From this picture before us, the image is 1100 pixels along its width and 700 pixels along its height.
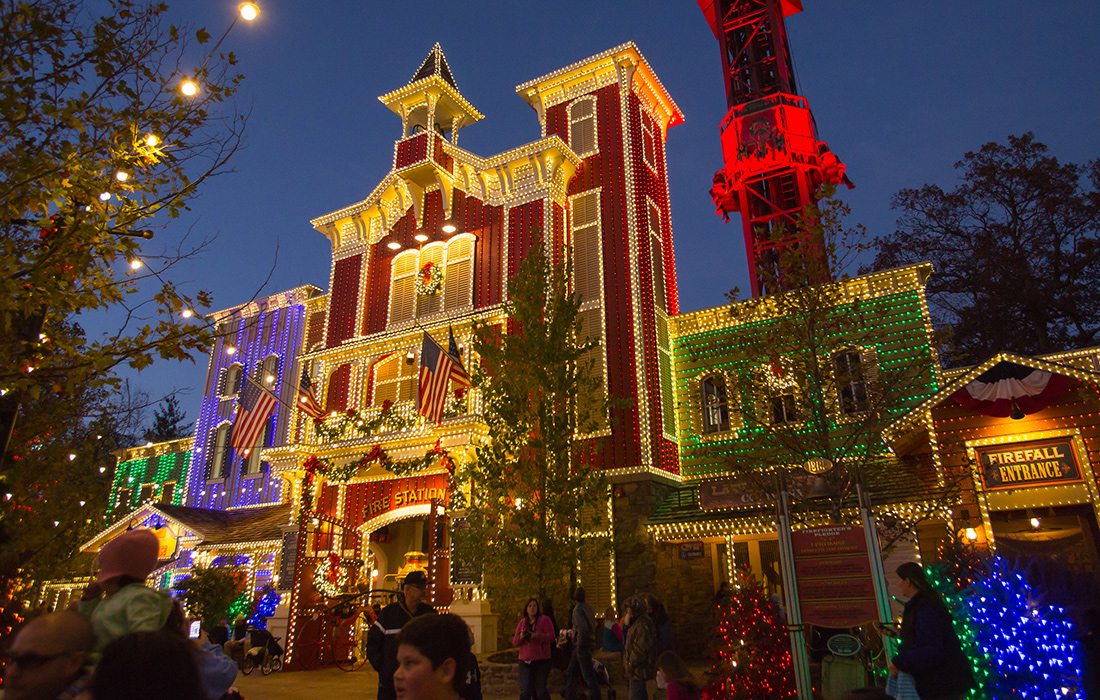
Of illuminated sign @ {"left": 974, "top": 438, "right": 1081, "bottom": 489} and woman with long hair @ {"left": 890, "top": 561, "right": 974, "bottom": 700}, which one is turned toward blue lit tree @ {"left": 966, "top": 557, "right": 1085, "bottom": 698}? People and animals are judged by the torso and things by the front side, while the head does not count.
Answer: the illuminated sign

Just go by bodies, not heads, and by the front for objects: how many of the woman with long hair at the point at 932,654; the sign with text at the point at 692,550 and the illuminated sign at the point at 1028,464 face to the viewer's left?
1

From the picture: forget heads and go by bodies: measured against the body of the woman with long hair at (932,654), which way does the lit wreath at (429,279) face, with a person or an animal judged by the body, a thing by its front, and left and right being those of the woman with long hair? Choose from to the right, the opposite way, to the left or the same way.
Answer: to the left

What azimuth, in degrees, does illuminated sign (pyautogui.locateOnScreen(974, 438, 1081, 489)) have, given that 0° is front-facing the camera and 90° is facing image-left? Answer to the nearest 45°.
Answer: approximately 0°

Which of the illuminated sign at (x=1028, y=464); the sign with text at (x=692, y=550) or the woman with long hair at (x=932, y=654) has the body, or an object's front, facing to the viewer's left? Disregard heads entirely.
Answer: the woman with long hair

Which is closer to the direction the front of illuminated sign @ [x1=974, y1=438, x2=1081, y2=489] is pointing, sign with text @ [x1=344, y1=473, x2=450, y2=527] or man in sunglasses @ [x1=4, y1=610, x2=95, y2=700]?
the man in sunglasses

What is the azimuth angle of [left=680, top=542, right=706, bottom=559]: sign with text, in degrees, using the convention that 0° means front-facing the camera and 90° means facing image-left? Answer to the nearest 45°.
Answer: approximately 0°

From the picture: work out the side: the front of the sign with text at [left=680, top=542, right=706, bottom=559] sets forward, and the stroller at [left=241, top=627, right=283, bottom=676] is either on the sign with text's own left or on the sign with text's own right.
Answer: on the sign with text's own right

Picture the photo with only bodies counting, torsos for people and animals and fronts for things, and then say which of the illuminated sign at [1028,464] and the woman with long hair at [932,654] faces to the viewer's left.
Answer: the woman with long hair

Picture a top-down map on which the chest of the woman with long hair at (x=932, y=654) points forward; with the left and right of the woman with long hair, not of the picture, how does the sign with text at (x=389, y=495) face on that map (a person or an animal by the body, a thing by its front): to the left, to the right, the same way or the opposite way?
to the left

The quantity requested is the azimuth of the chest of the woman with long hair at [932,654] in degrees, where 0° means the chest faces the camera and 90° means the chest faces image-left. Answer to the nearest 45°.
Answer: approximately 90°

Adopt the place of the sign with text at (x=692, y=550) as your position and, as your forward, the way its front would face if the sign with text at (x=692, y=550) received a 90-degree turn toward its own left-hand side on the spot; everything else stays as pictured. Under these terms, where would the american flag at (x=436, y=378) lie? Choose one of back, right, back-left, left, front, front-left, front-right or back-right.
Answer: back-right

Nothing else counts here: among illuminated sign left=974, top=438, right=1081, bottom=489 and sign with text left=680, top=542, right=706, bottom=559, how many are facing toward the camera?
2
